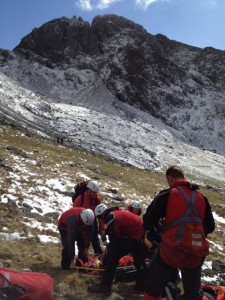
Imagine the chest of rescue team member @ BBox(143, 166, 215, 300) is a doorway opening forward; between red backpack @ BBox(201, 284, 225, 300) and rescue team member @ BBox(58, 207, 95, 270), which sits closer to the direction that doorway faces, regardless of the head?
the rescue team member

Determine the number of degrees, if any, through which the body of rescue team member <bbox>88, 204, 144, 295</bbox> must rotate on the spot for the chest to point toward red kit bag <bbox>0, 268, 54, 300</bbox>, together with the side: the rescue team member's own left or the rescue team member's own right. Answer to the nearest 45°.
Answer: approximately 45° to the rescue team member's own left

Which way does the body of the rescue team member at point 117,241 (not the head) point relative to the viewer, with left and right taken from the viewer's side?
facing to the left of the viewer

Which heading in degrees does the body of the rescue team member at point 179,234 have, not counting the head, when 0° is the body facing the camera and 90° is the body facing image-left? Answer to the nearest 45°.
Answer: approximately 135°

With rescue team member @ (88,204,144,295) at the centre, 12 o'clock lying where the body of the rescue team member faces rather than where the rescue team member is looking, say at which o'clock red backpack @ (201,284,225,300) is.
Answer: The red backpack is roughly at 7 o'clock from the rescue team member.
